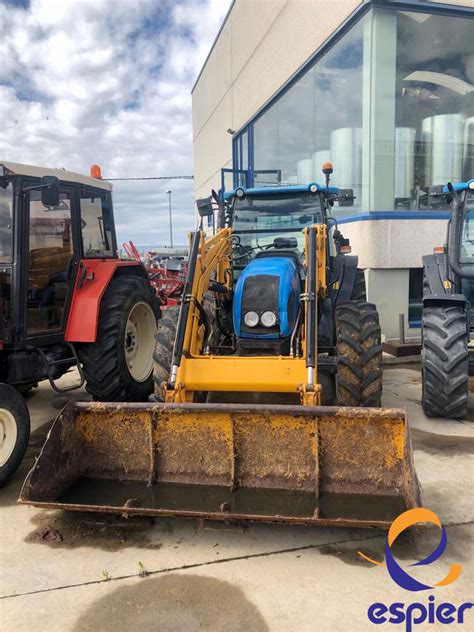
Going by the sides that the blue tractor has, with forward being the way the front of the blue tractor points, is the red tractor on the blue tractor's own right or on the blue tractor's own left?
on the blue tractor's own right

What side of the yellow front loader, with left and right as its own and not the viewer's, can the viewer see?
front

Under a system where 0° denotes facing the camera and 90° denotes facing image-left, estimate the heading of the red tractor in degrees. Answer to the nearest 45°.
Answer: approximately 45°

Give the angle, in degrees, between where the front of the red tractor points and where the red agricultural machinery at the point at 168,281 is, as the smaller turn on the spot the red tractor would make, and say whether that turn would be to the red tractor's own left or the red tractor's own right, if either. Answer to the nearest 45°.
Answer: approximately 135° to the red tractor's own right

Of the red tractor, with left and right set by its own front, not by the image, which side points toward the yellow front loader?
left
